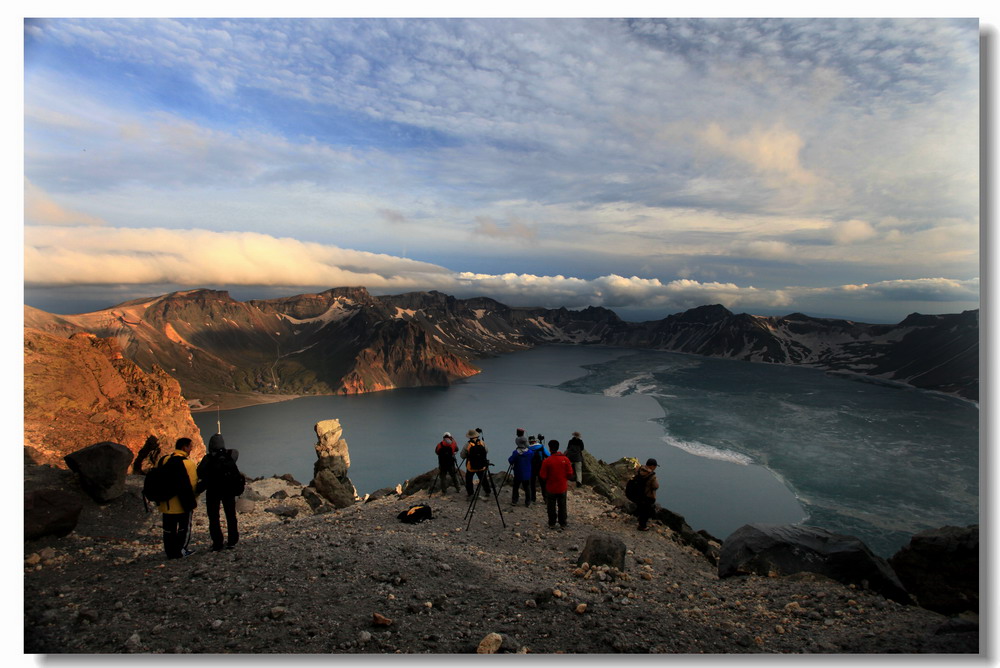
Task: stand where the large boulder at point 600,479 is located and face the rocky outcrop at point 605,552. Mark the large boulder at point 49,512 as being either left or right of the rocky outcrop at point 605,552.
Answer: right

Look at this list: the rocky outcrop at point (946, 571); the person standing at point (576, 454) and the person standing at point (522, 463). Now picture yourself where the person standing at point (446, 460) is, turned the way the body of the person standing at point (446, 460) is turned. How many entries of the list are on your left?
0

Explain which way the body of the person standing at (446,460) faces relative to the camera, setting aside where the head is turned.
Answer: away from the camera

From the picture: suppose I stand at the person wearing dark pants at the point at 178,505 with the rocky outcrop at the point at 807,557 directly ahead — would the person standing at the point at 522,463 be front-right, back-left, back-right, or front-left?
front-left

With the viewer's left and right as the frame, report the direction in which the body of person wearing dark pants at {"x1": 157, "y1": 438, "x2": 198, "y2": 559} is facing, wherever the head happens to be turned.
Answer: facing away from the viewer and to the right of the viewer

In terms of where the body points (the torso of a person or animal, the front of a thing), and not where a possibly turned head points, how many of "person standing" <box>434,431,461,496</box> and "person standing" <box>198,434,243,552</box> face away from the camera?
2

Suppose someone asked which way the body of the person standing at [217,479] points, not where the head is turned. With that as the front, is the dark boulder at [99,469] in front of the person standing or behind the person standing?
in front

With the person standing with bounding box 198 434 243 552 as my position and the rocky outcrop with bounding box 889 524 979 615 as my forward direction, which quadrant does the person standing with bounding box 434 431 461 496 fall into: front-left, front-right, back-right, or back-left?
front-left

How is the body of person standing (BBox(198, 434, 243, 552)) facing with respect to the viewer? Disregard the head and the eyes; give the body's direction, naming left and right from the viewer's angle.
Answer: facing away from the viewer

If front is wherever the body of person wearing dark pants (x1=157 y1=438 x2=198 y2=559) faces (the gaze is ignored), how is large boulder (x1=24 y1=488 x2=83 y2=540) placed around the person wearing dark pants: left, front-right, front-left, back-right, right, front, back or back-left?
left
